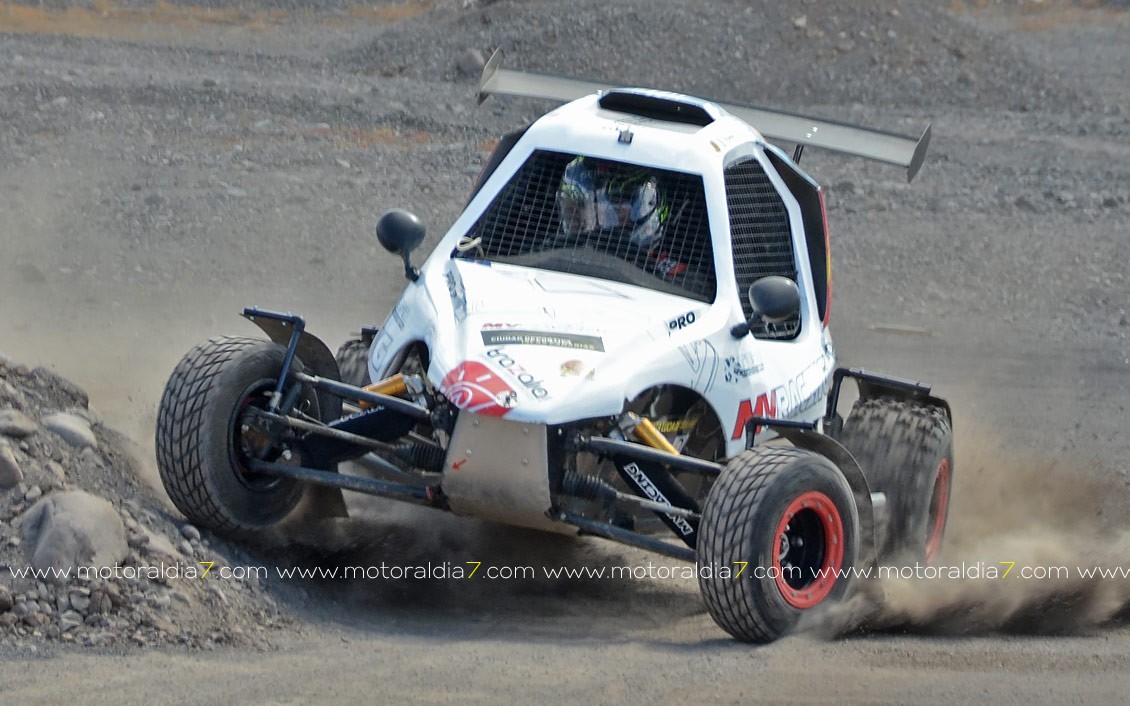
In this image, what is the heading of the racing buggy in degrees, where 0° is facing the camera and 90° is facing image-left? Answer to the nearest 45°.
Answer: approximately 45°

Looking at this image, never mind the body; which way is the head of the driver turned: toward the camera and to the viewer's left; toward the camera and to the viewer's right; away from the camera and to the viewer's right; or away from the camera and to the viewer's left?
toward the camera and to the viewer's left

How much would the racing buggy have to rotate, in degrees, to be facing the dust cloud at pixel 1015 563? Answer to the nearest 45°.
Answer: approximately 180°
